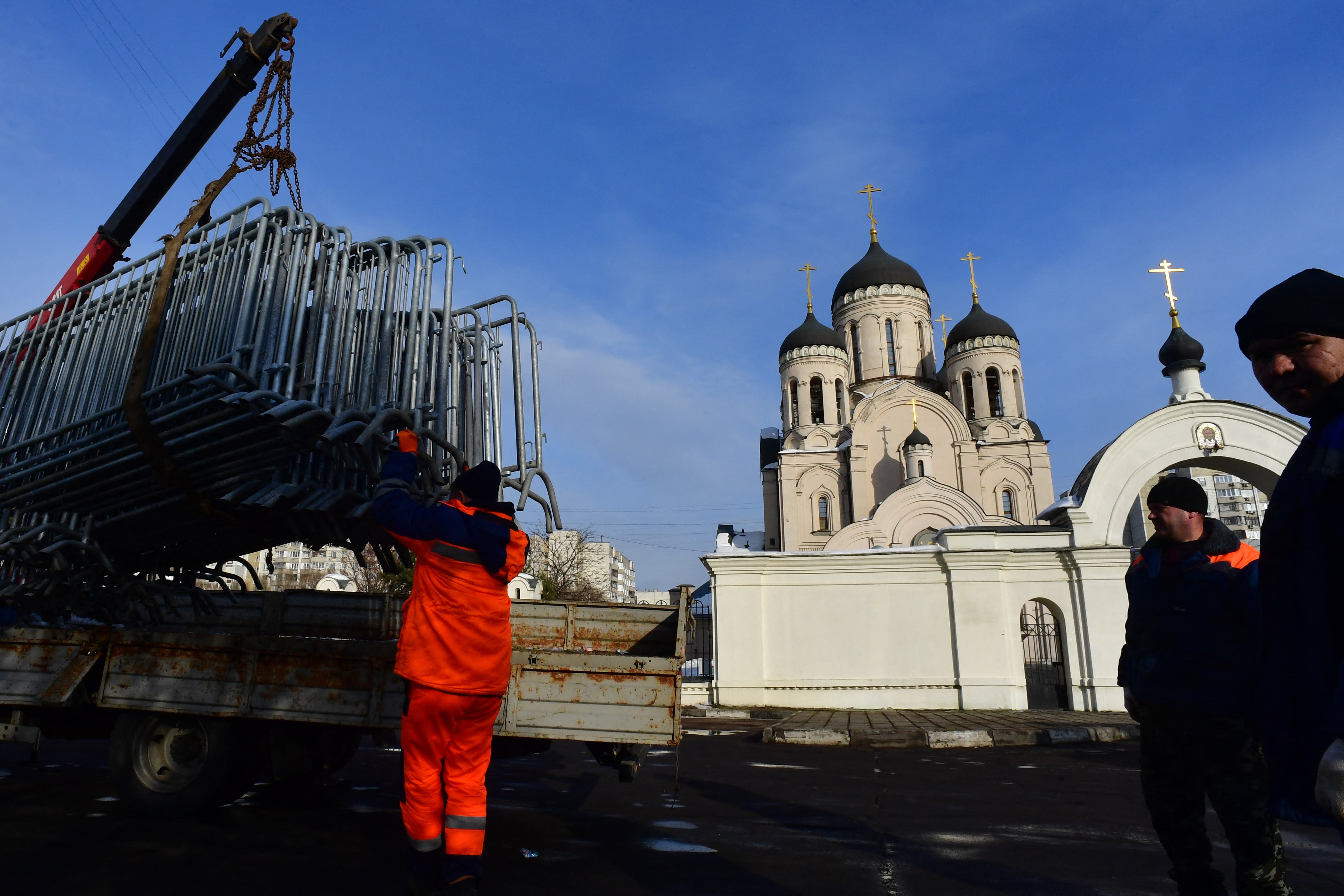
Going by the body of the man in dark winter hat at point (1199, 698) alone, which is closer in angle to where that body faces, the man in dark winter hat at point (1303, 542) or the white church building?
the man in dark winter hat

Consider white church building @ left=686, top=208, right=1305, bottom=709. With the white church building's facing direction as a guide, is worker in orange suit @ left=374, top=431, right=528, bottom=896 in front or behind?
in front

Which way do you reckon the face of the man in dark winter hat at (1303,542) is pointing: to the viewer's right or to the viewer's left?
to the viewer's left

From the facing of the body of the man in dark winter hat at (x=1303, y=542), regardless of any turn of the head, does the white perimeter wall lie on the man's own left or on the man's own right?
on the man's own right

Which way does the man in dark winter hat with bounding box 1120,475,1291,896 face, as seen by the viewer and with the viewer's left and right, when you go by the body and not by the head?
facing the viewer and to the left of the viewer

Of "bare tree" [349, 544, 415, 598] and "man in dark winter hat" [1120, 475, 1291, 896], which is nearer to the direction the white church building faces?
the man in dark winter hat

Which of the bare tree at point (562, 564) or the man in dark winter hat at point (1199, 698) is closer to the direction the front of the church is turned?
the man in dark winter hat

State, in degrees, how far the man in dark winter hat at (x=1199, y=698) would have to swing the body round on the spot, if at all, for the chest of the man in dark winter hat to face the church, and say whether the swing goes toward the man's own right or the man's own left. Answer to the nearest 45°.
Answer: approximately 135° to the man's own right

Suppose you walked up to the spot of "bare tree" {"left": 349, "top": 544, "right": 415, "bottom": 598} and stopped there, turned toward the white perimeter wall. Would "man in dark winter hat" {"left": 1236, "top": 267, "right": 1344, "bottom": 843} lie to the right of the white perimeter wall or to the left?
right

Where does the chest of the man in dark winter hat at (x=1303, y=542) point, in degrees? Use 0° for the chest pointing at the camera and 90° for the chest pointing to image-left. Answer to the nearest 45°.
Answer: approximately 45°

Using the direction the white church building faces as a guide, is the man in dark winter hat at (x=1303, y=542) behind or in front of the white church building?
in front

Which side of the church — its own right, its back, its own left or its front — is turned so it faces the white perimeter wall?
front

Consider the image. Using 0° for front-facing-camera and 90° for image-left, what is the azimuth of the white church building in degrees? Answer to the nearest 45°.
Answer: approximately 0°

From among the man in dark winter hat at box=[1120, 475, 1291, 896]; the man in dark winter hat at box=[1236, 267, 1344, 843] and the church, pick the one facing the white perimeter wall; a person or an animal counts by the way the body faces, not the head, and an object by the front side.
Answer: the church
